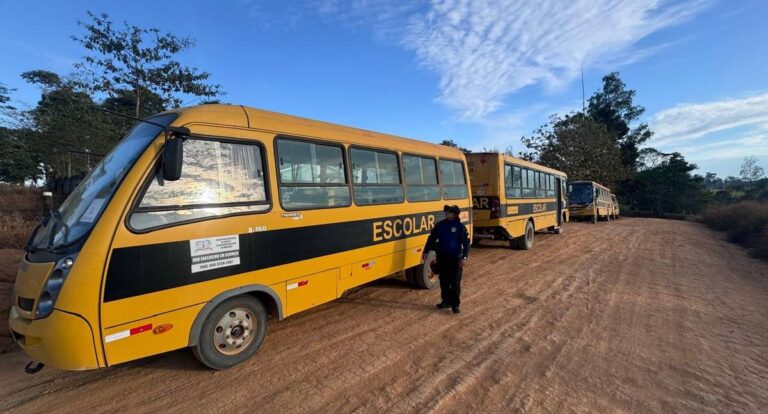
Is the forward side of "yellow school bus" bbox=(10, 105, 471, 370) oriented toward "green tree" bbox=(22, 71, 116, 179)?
no

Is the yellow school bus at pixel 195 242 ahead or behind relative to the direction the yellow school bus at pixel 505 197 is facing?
behind

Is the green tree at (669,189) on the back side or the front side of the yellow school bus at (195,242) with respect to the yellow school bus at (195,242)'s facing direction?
on the back side

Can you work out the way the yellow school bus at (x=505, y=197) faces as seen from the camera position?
facing away from the viewer and to the right of the viewer

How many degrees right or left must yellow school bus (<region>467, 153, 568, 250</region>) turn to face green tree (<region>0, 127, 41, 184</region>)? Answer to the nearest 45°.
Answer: approximately 135° to its left

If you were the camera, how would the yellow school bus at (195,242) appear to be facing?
facing the viewer and to the left of the viewer

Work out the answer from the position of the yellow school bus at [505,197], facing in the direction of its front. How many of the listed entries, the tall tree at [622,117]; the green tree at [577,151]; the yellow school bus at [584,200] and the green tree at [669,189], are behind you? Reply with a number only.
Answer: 0

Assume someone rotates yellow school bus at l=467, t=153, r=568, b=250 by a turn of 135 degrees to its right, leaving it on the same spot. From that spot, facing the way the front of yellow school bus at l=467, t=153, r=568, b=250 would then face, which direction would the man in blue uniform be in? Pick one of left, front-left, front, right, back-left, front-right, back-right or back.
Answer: front

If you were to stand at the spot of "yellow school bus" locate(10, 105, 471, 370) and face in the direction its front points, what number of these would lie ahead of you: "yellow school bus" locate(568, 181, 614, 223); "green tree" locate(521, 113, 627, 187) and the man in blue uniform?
0

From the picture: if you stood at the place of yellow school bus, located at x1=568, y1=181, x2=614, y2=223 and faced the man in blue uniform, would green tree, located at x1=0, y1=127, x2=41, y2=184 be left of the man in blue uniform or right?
right
